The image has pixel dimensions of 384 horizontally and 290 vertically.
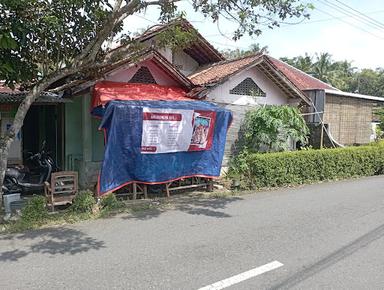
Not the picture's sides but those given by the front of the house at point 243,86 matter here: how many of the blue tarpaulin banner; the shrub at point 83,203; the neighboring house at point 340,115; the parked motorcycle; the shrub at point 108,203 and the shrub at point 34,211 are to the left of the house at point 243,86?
1

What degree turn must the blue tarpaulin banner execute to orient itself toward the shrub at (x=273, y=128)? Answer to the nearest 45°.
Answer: approximately 135° to its left

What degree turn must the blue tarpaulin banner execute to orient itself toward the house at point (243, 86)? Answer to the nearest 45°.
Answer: approximately 135° to its left

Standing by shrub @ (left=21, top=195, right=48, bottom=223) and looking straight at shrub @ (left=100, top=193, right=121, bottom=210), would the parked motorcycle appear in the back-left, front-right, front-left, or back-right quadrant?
front-left

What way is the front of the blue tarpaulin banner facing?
toward the camera

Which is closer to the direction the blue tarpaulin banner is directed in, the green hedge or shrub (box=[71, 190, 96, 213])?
the shrub

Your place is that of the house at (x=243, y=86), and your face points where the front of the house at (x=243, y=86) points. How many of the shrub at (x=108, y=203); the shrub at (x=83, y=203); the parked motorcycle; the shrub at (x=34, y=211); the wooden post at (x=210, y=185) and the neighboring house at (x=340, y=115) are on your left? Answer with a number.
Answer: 1

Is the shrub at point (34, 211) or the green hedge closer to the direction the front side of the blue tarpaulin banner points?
the shrub

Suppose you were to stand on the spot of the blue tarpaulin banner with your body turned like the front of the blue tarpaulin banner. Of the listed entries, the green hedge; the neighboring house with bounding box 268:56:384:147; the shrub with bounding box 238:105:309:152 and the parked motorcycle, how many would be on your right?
1

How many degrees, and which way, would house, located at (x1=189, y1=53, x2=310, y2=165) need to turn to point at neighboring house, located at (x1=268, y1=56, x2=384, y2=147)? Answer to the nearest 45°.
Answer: approximately 90° to its left

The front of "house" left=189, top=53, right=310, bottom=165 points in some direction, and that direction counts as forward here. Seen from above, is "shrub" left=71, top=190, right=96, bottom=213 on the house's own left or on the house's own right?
on the house's own right
